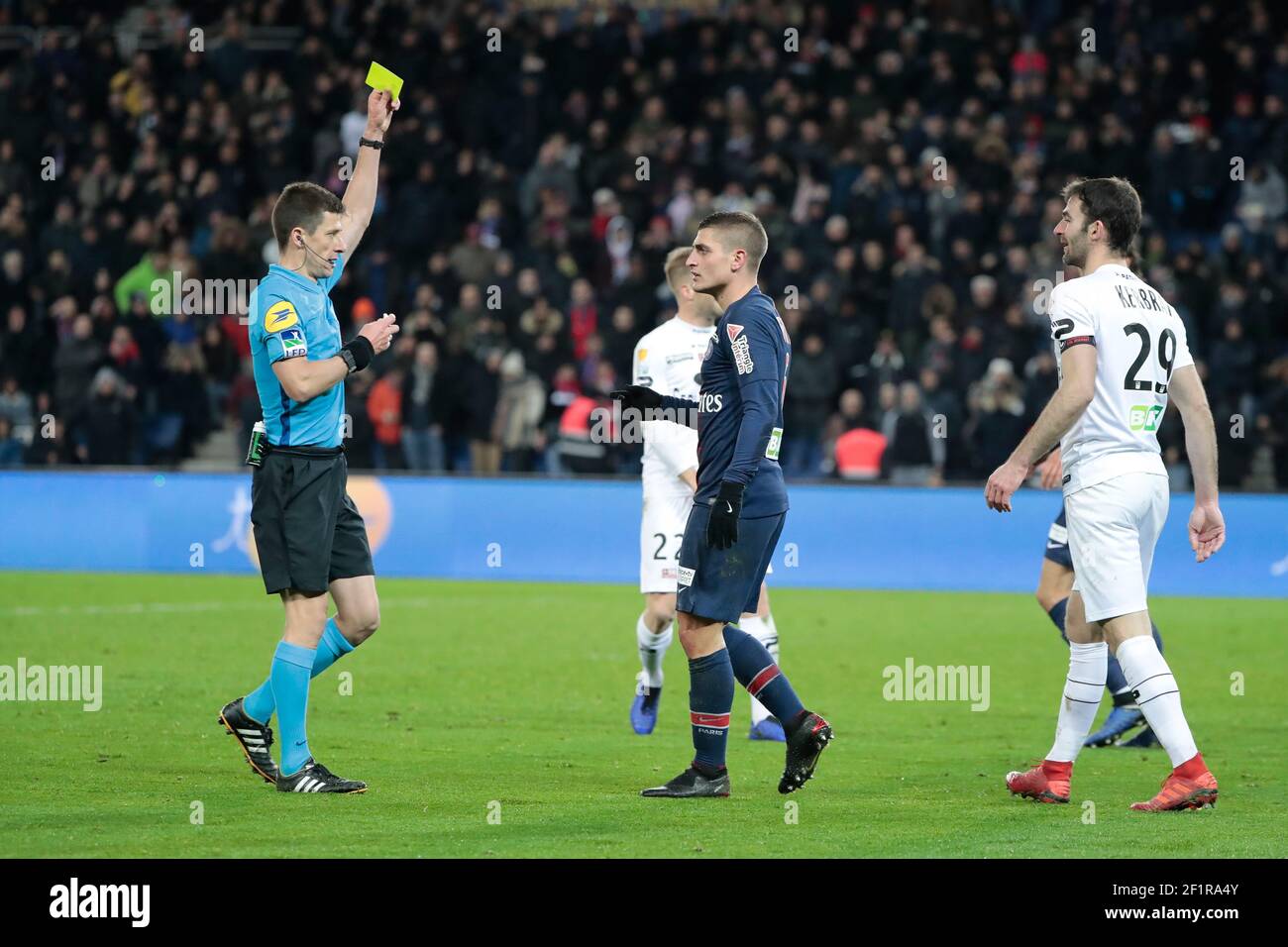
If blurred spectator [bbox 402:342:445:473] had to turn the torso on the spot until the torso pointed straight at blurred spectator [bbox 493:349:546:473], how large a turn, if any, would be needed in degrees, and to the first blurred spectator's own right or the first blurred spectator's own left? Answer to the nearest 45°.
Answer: approximately 90° to the first blurred spectator's own left

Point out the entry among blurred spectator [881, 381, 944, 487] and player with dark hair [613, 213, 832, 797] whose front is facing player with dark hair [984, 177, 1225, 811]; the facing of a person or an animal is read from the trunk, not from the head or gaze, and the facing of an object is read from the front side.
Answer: the blurred spectator

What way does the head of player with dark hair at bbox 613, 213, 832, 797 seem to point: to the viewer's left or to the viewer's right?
to the viewer's left

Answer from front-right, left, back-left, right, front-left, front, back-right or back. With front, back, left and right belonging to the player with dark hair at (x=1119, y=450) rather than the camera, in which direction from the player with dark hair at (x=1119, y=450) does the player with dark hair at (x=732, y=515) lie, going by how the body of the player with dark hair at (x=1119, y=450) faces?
front-left

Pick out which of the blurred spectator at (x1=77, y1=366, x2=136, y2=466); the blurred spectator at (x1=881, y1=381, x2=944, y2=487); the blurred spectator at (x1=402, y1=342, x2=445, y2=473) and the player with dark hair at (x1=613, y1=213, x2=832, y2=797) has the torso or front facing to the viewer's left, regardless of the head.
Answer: the player with dark hair

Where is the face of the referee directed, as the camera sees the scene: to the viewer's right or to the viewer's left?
to the viewer's right

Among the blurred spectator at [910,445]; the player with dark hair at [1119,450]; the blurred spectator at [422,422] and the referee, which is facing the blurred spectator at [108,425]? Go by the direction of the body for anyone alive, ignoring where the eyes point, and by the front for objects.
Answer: the player with dark hair

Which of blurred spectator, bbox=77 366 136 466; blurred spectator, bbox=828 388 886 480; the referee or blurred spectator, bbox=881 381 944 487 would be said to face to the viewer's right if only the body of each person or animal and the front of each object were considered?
the referee

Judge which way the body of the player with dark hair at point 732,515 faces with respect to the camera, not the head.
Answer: to the viewer's left

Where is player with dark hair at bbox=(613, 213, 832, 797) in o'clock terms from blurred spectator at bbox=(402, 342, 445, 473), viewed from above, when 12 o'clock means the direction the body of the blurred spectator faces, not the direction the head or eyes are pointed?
The player with dark hair is roughly at 12 o'clock from the blurred spectator.
